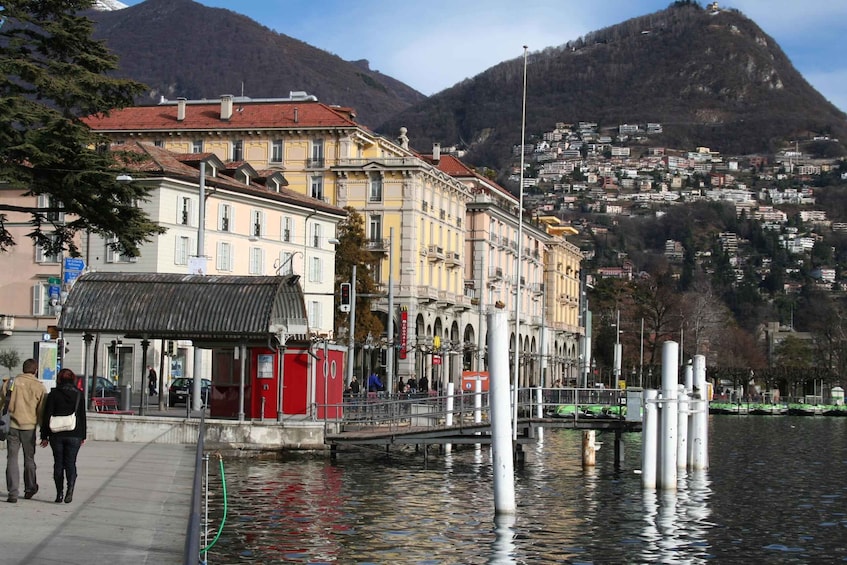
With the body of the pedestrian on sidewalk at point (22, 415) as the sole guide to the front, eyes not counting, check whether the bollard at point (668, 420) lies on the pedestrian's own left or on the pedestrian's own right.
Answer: on the pedestrian's own right

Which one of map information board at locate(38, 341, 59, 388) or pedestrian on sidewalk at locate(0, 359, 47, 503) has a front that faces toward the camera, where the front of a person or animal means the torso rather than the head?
the map information board

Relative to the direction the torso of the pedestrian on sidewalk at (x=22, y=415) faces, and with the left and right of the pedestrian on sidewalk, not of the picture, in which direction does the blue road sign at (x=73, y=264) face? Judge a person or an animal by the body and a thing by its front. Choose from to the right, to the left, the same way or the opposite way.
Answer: the opposite way

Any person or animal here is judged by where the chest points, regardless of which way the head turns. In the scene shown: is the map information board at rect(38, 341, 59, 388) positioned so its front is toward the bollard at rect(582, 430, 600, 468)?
no

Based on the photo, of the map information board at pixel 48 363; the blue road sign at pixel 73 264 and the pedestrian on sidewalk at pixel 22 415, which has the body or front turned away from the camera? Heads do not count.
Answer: the pedestrian on sidewalk

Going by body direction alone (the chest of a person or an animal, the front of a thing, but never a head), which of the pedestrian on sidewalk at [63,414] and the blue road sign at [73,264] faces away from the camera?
the pedestrian on sidewalk

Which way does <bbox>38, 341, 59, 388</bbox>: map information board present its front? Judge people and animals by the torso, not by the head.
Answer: toward the camera

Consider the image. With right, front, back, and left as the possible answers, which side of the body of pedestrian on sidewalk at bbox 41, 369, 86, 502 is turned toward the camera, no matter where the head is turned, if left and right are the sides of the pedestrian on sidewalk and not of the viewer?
back

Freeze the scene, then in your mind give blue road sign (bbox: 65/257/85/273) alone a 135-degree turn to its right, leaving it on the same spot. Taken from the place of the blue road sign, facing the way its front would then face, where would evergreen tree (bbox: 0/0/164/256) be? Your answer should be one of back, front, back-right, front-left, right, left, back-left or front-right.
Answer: back-left

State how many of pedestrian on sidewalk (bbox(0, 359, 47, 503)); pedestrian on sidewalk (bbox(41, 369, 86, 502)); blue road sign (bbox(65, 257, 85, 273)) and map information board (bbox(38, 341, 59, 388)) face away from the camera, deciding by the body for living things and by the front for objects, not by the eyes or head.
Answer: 2

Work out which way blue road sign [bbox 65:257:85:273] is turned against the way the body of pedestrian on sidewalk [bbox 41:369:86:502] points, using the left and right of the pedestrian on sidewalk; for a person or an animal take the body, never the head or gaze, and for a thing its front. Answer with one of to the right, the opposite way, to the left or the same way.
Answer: the opposite way

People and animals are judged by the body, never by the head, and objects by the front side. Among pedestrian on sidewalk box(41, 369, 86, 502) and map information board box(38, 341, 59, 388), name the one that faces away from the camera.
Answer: the pedestrian on sidewalk

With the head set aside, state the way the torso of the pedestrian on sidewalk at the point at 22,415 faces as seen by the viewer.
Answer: away from the camera

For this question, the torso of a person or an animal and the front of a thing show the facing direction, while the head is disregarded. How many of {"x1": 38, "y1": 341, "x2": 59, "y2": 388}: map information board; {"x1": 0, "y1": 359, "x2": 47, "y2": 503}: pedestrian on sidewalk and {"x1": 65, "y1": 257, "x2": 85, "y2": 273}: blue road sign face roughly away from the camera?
1

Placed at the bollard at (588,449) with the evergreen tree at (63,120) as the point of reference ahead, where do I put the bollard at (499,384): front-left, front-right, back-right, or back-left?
front-left

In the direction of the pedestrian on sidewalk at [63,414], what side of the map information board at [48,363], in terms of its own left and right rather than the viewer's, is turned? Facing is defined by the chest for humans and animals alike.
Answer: front

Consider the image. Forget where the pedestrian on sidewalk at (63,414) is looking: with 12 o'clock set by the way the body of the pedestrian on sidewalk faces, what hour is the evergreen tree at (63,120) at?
The evergreen tree is roughly at 12 o'clock from the pedestrian on sidewalk.
